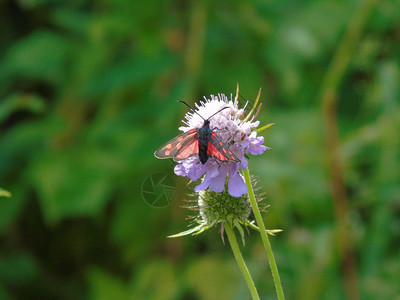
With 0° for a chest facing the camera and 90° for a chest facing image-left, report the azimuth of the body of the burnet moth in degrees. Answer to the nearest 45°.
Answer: approximately 180°

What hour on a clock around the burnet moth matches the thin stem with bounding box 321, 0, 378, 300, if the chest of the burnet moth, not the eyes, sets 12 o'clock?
The thin stem is roughly at 1 o'clock from the burnet moth.
